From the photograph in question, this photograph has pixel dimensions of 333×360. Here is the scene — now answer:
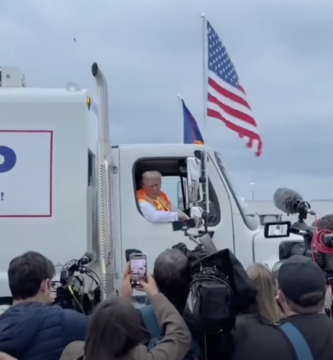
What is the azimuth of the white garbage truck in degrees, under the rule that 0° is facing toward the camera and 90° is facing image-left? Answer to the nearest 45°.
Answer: approximately 270°

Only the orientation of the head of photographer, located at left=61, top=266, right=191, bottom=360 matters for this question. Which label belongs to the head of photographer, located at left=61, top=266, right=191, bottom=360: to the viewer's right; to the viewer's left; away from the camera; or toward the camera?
away from the camera

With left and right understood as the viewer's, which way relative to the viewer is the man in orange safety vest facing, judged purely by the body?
facing the viewer and to the right of the viewer

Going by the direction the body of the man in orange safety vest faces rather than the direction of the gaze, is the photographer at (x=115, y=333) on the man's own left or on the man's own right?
on the man's own right

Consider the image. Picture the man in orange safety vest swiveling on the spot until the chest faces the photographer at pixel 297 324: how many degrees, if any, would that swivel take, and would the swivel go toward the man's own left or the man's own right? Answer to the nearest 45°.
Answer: approximately 45° to the man's own right
